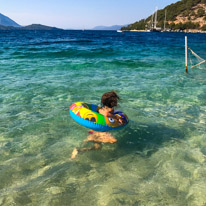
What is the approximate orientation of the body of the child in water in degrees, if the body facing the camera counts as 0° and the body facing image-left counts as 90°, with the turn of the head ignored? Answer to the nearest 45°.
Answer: approximately 225°
